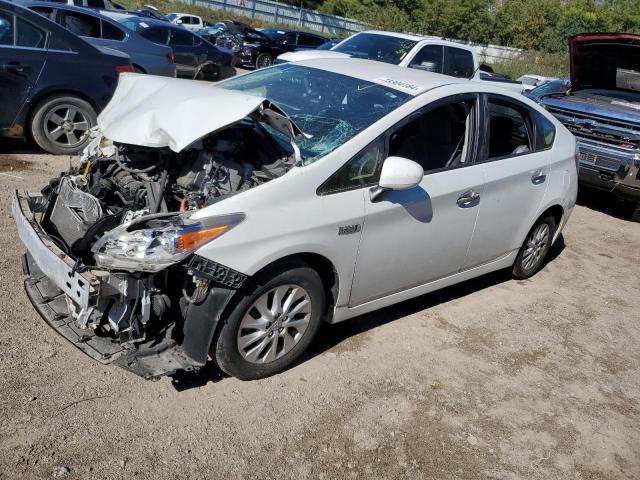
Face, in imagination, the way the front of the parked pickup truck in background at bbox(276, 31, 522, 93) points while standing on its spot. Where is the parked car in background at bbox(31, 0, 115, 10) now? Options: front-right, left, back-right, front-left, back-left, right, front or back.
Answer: right

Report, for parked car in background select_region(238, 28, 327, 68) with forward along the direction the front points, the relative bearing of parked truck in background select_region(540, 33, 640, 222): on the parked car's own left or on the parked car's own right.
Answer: on the parked car's own left

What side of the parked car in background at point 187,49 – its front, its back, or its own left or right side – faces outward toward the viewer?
left

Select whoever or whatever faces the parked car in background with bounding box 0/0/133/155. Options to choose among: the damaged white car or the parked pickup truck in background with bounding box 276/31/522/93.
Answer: the parked pickup truck in background with bounding box 276/31/522/93

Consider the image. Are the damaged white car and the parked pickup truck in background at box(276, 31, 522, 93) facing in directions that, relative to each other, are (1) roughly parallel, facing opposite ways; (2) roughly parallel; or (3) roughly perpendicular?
roughly parallel

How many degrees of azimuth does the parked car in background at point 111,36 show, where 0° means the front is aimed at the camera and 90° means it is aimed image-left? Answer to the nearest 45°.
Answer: approximately 90°

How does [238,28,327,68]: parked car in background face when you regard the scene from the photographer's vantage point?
facing the viewer and to the left of the viewer

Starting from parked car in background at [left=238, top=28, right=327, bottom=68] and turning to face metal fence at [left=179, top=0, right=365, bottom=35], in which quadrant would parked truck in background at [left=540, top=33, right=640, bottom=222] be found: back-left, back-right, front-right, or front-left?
back-right

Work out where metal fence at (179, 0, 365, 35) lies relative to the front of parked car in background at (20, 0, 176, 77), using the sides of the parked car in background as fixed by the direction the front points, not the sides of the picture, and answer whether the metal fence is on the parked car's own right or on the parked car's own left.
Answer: on the parked car's own right

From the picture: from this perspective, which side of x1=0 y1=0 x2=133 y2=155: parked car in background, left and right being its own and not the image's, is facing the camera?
left
